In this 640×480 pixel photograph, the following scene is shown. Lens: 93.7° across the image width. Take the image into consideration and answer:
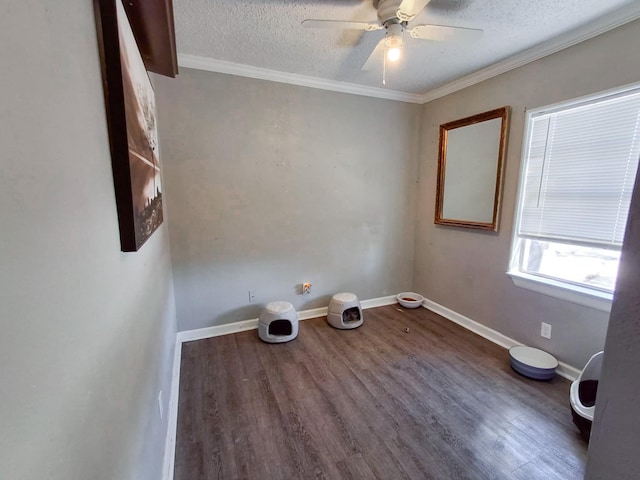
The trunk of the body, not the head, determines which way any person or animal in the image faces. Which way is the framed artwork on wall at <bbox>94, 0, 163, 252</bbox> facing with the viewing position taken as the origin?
facing to the right of the viewer

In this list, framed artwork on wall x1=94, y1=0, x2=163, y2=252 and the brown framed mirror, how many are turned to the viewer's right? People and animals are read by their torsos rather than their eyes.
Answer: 1

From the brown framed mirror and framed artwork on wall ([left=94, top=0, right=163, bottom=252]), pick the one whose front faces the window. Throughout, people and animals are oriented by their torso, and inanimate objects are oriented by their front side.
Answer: the framed artwork on wall

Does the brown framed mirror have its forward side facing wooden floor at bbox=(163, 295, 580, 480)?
yes

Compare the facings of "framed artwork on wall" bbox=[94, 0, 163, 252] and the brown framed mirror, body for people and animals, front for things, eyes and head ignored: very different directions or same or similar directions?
very different directions

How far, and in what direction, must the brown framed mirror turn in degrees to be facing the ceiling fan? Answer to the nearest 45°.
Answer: approximately 45° to its left

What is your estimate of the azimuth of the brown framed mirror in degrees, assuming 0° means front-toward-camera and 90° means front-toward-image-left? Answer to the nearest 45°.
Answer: approximately 45°
